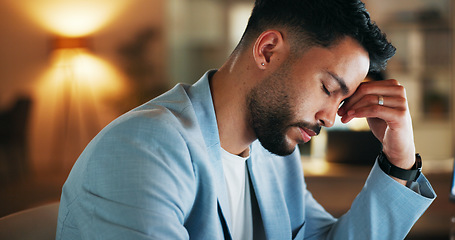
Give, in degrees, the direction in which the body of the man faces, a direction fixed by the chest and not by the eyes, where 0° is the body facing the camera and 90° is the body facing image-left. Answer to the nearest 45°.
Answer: approximately 315°

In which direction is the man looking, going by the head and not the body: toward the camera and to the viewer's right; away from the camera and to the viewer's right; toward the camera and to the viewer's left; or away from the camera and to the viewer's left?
toward the camera and to the viewer's right

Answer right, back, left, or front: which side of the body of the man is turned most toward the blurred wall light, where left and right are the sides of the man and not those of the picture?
back
